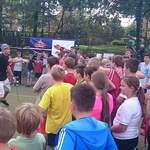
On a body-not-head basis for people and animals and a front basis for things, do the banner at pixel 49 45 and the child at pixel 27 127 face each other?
yes

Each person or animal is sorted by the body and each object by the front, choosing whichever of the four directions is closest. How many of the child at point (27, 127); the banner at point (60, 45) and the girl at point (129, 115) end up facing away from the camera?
1

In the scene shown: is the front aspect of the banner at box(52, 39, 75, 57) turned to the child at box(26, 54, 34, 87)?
no

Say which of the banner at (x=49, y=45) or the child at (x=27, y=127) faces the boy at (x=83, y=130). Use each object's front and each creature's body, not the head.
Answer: the banner

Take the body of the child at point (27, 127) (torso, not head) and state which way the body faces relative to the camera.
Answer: away from the camera

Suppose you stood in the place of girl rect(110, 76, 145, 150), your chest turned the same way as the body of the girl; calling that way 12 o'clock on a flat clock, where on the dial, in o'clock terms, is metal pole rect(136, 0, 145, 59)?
The metal pole is roughly at 3 o'clock from the girl.

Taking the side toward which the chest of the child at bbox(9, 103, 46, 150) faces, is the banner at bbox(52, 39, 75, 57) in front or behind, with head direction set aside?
in front

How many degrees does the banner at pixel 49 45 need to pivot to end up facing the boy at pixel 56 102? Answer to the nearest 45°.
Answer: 0° — it already faces them

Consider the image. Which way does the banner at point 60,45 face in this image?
toward the camera

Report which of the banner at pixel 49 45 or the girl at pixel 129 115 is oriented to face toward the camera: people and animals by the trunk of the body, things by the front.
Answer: the banner

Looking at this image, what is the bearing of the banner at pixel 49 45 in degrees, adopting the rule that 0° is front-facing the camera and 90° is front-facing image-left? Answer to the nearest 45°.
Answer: approximately 0°

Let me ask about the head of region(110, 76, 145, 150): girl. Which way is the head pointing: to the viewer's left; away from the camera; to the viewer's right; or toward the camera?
to the viewer's left

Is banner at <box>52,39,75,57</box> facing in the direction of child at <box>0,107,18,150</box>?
yes

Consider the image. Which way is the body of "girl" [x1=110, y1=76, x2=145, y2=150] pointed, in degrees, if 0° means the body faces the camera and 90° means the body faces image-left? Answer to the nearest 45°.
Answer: approximately 90°

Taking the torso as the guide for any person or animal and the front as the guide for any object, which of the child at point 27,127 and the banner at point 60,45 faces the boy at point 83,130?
the banner

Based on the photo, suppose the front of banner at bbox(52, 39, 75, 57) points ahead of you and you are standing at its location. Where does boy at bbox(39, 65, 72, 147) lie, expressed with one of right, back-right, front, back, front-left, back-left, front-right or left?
front

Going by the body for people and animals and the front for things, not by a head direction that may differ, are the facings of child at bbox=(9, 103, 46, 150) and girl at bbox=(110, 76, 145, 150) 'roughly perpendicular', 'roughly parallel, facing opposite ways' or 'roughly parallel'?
roughly perpendicular
